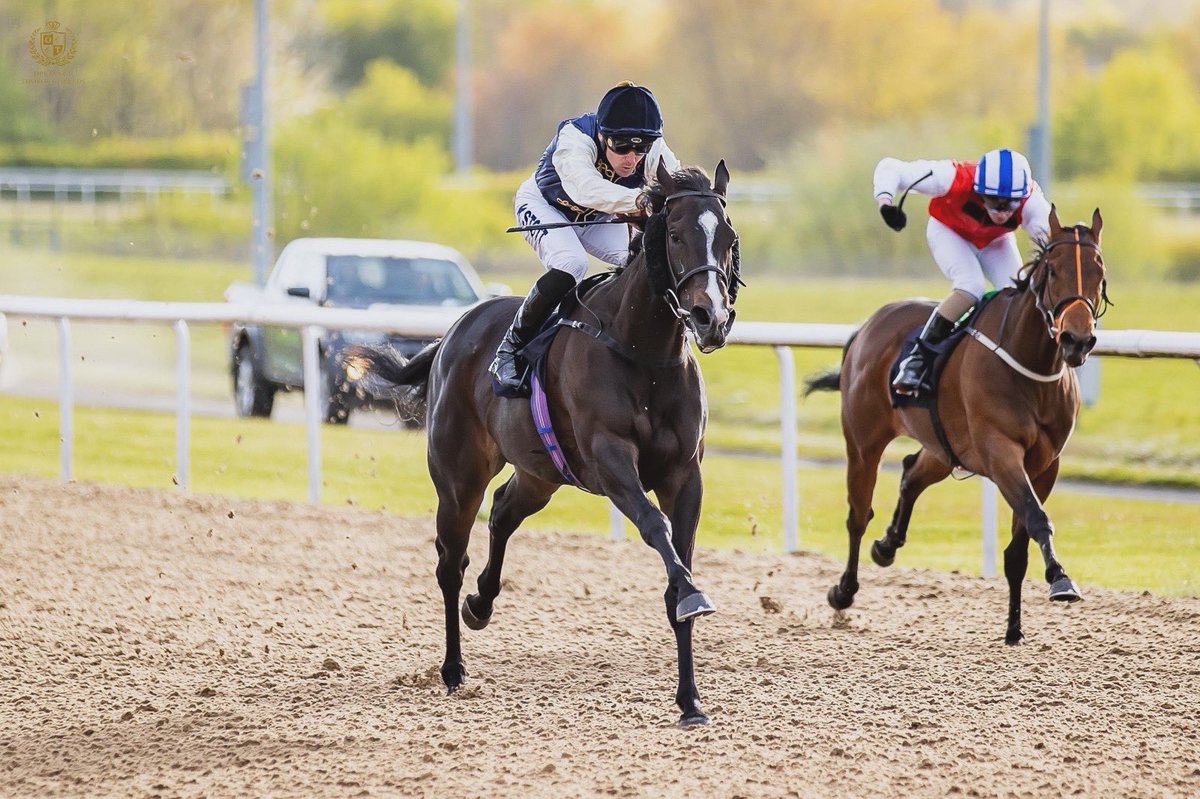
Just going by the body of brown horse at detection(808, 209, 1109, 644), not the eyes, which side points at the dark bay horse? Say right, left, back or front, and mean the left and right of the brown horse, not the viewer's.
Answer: right

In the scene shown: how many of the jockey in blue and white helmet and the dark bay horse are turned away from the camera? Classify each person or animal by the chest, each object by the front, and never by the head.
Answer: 0

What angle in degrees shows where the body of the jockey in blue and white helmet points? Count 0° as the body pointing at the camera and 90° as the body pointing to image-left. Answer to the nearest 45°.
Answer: approximately 315°

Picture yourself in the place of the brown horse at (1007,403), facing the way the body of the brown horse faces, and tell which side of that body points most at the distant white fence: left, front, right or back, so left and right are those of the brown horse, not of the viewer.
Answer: back

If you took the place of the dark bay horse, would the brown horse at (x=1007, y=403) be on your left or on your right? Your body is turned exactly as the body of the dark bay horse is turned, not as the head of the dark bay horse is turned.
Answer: on your left

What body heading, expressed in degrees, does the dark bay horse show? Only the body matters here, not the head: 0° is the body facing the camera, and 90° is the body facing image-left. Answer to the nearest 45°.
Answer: approximately 315°

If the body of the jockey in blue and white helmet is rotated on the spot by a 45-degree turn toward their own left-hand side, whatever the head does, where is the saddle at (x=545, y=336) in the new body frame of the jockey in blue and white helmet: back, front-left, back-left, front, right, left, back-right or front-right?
back-right

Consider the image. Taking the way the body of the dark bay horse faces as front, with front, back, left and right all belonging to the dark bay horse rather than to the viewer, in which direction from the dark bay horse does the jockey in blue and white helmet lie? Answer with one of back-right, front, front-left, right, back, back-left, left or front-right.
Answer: left

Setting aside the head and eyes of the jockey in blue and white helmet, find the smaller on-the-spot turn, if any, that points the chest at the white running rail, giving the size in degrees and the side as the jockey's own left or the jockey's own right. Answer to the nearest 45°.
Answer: approximately 180°

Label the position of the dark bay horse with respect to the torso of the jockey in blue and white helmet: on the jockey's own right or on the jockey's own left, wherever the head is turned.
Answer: on the jockey's own right
